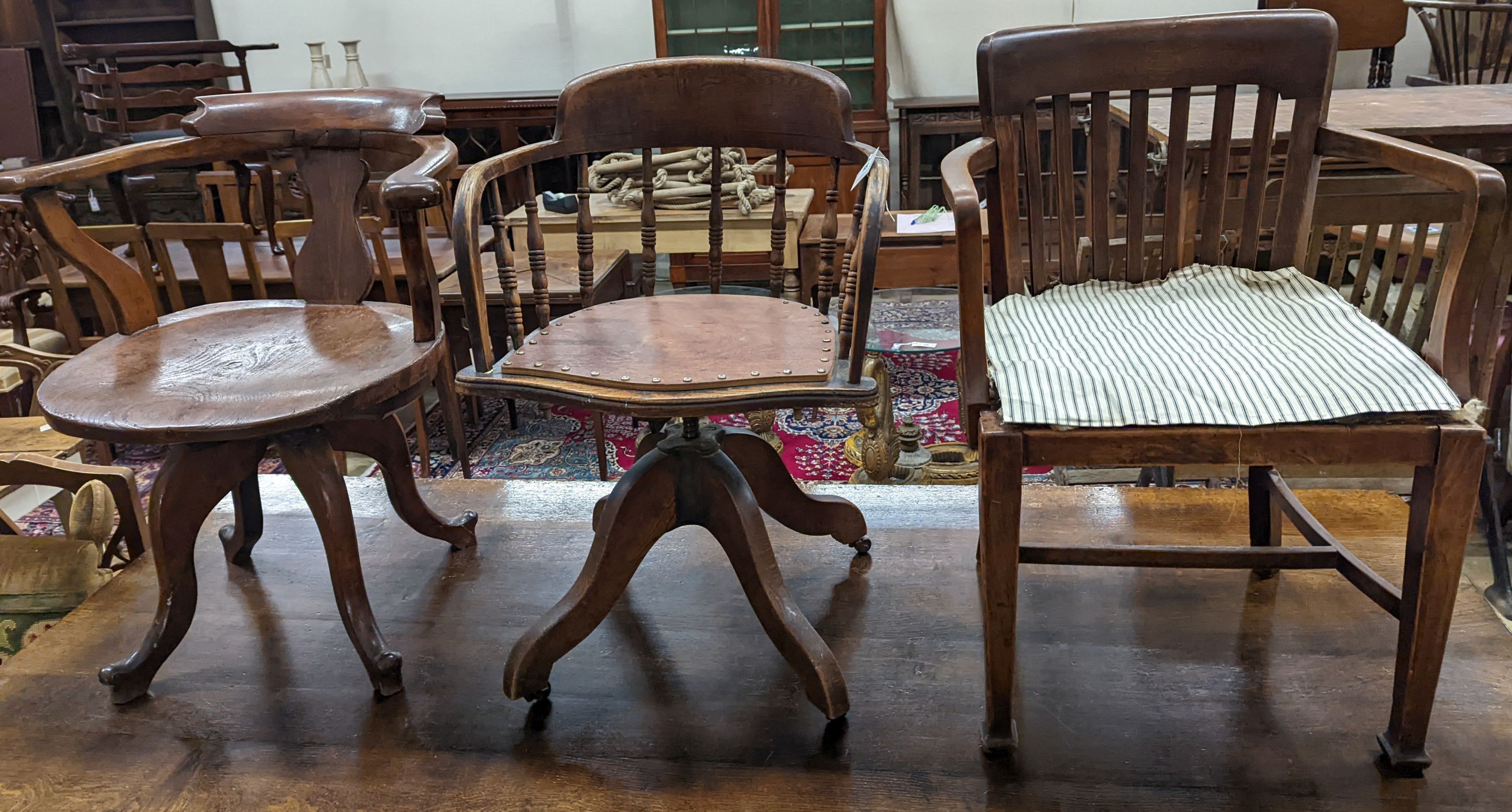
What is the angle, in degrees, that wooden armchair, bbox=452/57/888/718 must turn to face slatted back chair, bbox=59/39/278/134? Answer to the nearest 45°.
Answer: approximately 135° to its right

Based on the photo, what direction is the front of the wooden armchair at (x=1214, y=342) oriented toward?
toward the camera

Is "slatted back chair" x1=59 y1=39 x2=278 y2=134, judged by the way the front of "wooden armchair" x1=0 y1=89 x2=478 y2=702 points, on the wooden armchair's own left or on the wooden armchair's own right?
on the wooden armchair's own right

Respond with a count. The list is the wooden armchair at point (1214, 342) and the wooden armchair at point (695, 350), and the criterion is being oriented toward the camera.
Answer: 2

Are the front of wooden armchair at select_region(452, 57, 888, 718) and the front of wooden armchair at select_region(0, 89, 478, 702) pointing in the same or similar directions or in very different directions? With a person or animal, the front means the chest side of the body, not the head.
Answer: same or similar directions

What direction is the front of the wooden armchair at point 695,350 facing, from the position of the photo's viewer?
facing the viewer

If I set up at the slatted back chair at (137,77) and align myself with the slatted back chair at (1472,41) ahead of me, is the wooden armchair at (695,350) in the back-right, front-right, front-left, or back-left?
front-right

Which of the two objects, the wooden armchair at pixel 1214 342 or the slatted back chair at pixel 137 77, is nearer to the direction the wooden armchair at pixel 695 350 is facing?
the wooden armchair

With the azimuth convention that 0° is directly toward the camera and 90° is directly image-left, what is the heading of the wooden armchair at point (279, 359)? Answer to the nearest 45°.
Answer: approximately 45°
